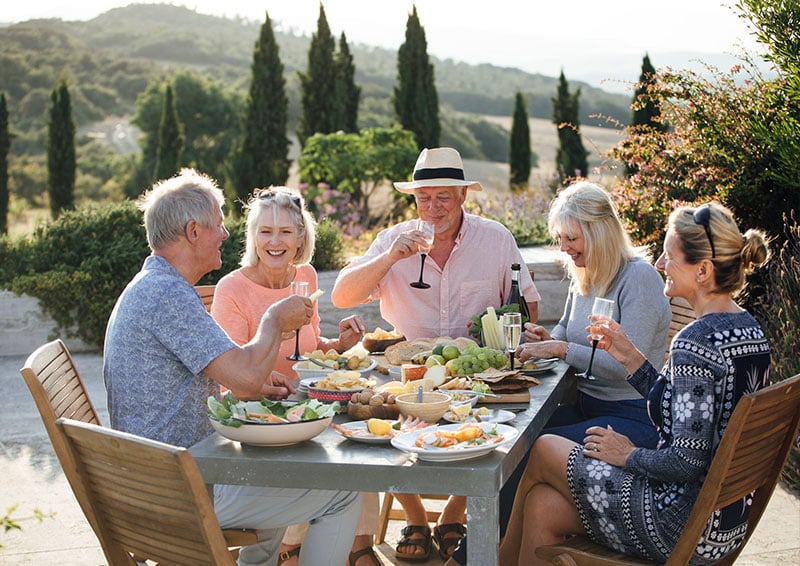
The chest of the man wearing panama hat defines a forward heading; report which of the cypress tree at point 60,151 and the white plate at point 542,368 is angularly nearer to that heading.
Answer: the white plate

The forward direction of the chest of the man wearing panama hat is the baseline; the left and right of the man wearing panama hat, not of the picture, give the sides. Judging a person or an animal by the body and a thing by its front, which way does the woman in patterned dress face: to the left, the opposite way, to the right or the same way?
to the right

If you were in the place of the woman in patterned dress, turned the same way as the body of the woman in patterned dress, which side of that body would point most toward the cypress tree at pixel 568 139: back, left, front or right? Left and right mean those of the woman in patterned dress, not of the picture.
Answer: right

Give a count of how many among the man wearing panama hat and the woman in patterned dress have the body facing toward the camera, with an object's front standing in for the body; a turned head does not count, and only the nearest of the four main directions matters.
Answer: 1

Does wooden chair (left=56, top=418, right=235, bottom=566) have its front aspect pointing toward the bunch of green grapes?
yes

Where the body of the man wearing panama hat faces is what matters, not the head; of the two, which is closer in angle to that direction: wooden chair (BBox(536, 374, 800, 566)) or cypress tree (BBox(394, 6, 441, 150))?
the wooden chair

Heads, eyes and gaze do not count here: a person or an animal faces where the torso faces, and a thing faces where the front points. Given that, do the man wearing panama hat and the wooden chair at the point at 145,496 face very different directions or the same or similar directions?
very different directions

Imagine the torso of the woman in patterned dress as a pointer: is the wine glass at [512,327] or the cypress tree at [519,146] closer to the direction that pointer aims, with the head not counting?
the wine glass

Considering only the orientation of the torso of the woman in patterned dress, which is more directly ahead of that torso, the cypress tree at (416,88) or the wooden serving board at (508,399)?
the wooden serving board

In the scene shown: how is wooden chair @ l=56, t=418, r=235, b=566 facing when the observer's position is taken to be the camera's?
facing away from the viewer and to the right of the viewer

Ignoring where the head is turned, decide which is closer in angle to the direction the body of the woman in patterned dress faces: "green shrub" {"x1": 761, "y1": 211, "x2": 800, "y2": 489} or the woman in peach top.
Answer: the woman in peach top

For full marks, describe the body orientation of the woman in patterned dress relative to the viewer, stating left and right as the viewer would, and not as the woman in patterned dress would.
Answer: facing to the left of the viewer

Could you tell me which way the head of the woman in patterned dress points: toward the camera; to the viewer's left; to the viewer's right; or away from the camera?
to the viewer's left

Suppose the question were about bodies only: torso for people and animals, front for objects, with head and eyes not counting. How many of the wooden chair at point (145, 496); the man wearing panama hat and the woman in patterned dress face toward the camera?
1
